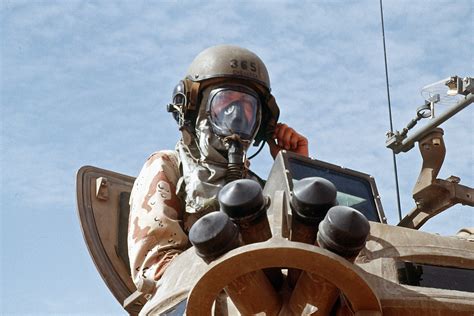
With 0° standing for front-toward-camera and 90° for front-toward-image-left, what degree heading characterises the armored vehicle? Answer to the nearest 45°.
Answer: approximately 315°

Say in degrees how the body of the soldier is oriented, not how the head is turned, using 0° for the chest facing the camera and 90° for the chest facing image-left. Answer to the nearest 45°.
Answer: approximately 315°
